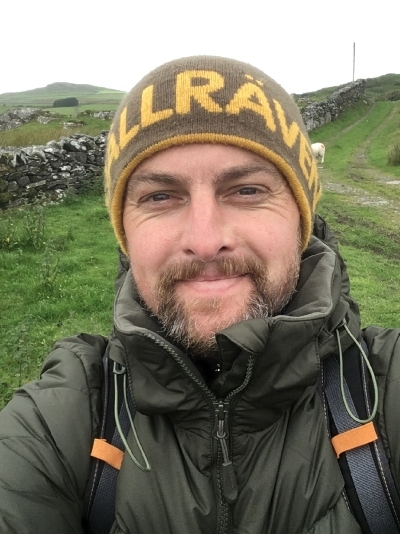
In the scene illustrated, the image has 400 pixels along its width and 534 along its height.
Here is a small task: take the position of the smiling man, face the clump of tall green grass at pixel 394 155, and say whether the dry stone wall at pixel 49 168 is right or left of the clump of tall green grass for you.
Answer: left

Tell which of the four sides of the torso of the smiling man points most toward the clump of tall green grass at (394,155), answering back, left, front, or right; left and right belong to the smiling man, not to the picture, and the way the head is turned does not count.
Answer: back

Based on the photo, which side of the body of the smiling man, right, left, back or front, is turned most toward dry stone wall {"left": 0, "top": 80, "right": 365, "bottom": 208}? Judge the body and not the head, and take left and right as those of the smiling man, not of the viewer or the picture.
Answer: back

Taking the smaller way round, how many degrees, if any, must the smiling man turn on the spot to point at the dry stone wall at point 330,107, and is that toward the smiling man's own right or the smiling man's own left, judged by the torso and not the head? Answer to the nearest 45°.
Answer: approximately 180°

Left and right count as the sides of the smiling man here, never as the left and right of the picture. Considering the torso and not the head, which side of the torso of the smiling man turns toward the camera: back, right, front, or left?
front
